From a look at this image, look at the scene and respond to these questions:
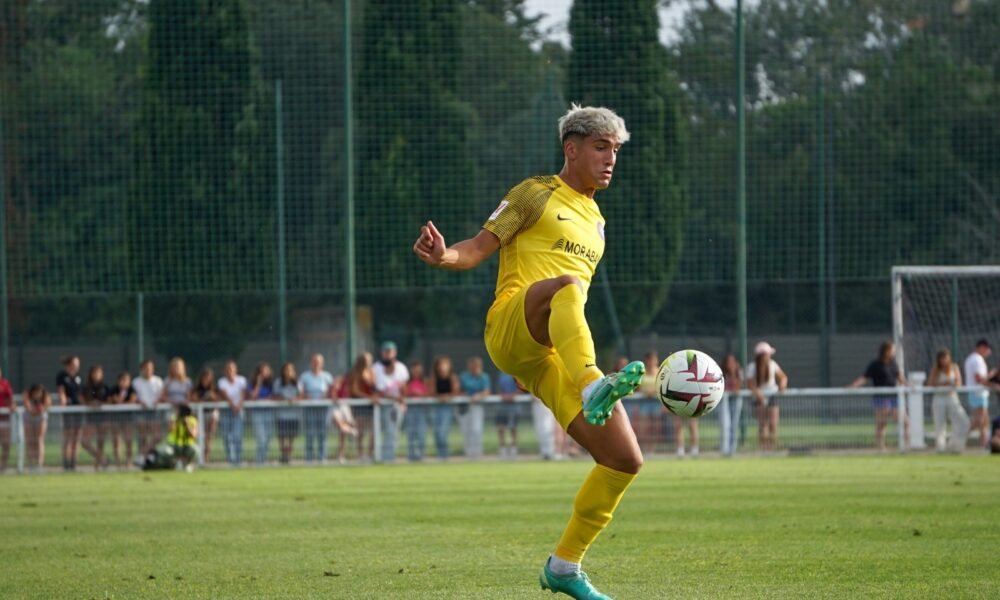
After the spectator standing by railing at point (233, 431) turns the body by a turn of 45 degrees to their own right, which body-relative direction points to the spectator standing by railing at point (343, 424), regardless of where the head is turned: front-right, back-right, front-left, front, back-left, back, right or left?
back-left

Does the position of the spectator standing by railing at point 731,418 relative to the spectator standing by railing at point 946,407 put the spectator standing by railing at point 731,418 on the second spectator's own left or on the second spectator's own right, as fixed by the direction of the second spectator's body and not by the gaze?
on the second spectator's own right

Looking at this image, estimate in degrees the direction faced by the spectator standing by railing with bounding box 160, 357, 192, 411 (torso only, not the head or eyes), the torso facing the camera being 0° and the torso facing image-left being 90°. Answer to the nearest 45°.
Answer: approximately 0°

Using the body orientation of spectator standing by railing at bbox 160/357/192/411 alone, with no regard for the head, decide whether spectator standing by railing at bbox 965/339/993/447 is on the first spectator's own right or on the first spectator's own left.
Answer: on the first spectator's own left

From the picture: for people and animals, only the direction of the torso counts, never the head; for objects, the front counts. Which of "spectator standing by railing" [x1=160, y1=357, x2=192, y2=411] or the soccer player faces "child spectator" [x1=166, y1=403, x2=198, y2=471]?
the spectator standing by railing

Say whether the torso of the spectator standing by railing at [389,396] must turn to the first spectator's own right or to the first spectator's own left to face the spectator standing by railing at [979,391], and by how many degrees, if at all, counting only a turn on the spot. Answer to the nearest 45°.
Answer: approximately 90° to the first spectator's own left
